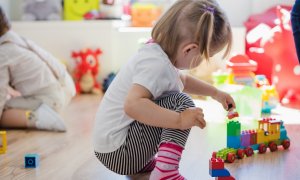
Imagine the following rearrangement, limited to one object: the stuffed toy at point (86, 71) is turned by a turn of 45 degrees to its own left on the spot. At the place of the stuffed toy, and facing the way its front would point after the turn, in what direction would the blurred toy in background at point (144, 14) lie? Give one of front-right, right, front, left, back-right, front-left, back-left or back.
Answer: left

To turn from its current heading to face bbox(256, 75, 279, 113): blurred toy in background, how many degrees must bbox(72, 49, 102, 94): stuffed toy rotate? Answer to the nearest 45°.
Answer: approximately 45° to its left

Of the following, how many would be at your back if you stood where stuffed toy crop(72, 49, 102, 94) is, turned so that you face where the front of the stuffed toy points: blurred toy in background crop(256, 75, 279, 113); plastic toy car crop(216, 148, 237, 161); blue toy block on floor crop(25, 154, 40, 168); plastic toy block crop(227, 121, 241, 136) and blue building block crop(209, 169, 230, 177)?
0

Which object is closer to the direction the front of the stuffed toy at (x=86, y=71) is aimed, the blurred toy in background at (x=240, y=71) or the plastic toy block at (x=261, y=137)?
the plastic toy block

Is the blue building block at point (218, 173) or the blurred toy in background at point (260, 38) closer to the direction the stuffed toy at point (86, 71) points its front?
the blue building block

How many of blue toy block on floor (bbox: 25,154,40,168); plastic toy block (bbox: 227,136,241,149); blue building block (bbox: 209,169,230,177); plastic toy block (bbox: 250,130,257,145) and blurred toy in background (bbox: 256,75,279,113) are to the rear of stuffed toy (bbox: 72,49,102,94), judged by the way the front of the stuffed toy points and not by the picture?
0

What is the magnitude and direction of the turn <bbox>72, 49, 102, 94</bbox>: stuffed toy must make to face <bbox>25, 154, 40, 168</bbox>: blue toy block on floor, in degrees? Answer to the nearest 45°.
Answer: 0° — it already faces it

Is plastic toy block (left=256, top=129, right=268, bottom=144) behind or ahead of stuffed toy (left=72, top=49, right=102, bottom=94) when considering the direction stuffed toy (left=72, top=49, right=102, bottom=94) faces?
ahead

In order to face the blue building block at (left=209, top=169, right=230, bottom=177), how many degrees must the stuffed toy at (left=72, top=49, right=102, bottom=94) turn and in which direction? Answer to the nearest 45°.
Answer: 0° — it already faces it

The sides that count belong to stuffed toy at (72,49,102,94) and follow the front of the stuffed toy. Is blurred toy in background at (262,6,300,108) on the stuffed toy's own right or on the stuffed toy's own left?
on the stuffed toy's own left

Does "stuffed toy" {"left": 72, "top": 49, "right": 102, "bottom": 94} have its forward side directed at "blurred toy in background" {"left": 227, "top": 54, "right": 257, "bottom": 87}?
no

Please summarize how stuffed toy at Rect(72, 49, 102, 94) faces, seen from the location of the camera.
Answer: facing the viewer

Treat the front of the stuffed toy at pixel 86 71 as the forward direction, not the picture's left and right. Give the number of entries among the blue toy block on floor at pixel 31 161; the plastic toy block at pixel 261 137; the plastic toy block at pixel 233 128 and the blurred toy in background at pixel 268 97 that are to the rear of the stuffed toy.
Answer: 0

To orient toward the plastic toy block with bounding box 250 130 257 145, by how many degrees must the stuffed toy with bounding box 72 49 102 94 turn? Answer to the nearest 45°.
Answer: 0° — it already faces it
